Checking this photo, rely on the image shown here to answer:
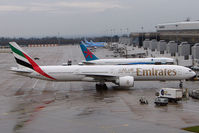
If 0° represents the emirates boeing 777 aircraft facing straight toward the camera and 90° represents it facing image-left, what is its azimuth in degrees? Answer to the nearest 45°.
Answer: approximately 270°
